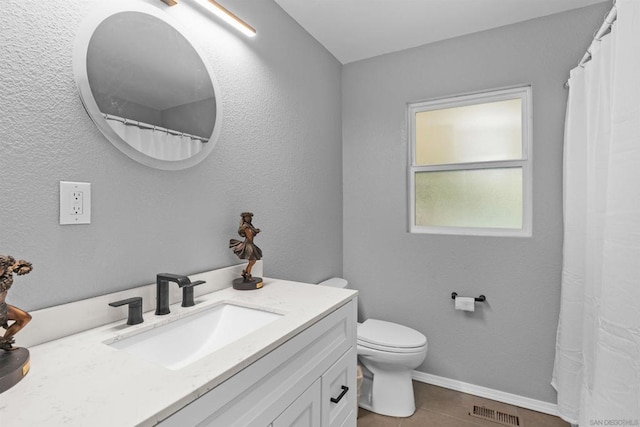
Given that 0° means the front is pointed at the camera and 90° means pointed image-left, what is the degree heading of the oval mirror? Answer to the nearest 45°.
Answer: approximately 315°

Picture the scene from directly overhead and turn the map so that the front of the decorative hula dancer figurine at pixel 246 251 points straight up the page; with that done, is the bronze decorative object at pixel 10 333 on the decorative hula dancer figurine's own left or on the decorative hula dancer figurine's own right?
on the decorative hula dancer figurine's own right

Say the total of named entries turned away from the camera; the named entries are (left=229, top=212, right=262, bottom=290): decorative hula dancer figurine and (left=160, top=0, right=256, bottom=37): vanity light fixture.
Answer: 0

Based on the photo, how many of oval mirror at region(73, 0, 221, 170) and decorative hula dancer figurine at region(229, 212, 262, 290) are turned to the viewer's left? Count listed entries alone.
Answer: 0

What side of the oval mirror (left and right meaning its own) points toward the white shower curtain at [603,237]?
front

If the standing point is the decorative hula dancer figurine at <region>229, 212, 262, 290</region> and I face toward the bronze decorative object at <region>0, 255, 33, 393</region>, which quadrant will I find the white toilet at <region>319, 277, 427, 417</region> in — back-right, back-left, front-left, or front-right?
back-left

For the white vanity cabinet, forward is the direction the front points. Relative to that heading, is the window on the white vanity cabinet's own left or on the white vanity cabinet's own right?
on the white vanity cabinet's own left

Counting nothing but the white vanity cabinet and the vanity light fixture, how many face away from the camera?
0
